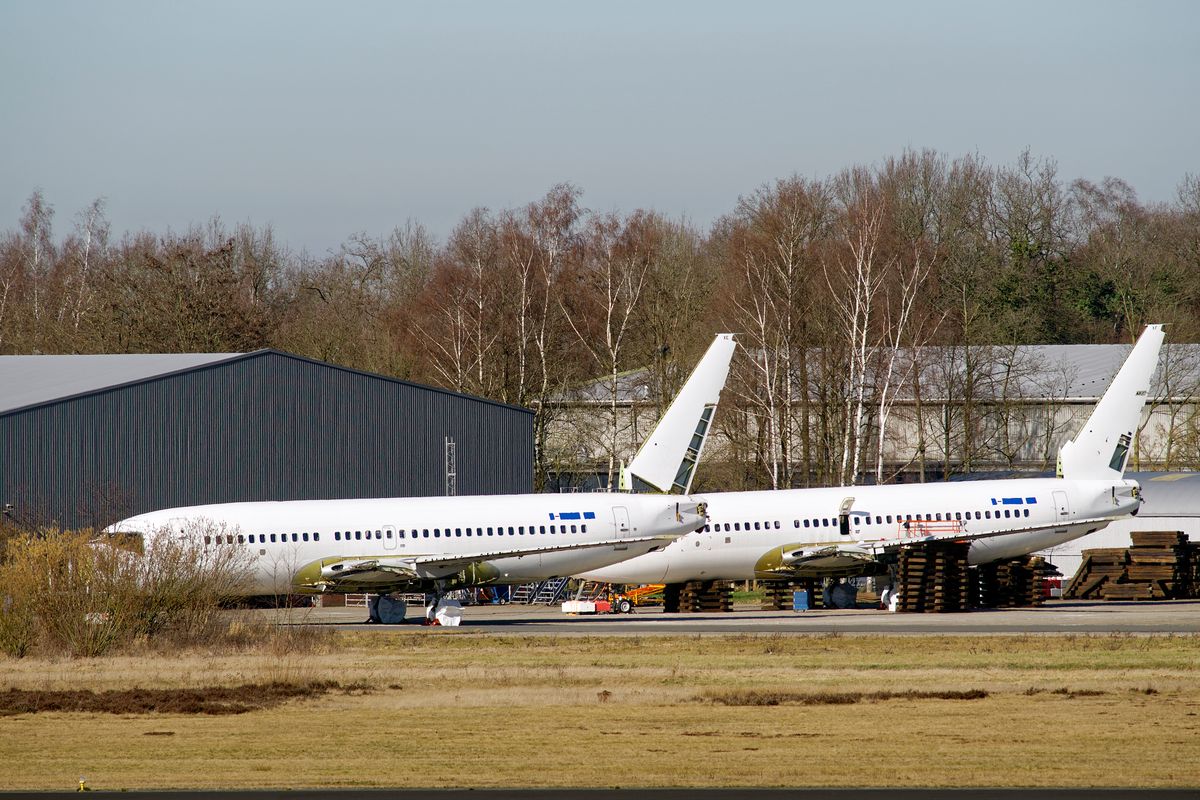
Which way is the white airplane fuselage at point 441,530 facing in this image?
to the viewer's left
